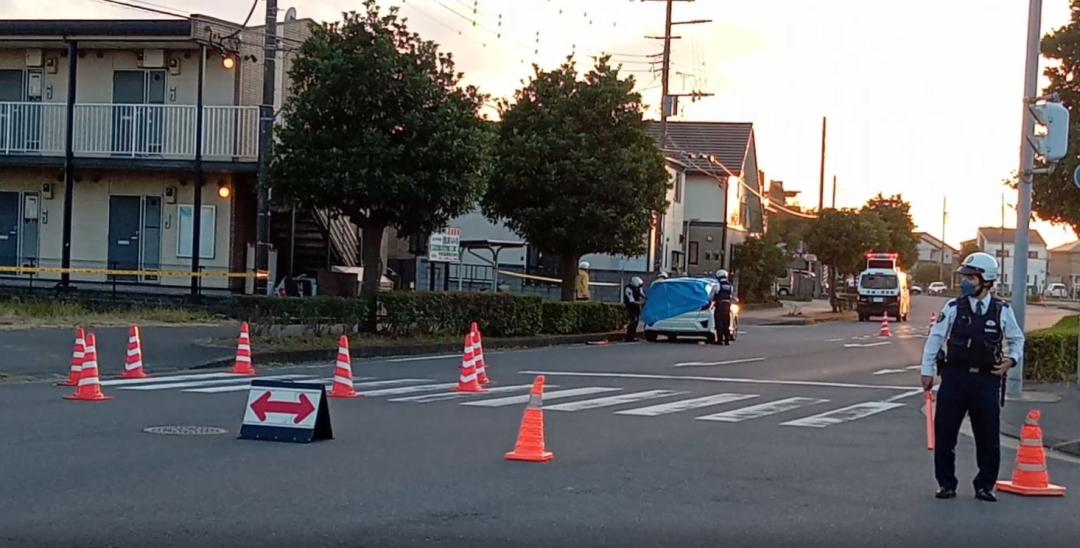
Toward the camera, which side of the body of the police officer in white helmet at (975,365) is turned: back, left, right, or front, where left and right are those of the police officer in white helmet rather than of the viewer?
front

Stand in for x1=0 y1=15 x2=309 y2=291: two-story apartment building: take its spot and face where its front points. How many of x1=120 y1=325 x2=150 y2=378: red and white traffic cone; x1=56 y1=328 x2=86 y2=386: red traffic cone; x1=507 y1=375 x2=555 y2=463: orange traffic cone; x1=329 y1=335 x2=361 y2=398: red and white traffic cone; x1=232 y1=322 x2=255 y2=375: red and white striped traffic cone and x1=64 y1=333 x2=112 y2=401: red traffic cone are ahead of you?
6

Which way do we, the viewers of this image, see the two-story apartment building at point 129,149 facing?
facing the viewer

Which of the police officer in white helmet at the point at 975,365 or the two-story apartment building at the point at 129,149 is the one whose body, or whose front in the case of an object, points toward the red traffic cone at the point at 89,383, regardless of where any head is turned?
the two-story apartment building

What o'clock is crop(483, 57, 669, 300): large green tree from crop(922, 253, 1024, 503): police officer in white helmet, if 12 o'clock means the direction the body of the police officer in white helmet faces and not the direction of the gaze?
The large green tree is roughly at 5 o'clock from the police officer in white helmet.

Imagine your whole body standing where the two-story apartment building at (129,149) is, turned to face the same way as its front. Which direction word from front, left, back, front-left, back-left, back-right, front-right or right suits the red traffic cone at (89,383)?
front

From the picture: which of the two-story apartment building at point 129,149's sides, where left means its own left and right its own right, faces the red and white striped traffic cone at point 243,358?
front

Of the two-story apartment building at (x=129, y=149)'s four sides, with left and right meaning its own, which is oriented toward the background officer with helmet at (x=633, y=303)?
left

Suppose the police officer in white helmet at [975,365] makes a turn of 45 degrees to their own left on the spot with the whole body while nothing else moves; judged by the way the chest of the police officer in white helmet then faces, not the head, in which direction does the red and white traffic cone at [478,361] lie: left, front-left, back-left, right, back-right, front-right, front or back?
back

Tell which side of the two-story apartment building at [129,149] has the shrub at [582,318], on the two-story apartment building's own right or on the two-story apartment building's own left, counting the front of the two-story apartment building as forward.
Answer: on the two-story apartment building's own left

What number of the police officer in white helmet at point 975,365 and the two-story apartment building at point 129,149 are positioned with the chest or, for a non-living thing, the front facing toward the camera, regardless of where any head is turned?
2
